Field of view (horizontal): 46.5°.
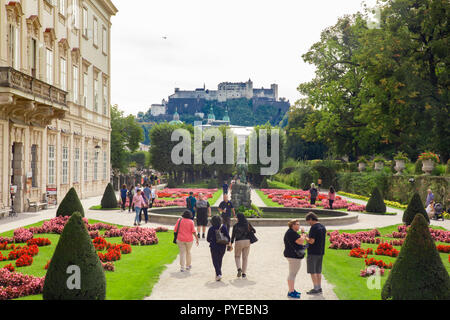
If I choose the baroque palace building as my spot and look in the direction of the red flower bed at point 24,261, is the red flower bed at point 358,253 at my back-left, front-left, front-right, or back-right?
front-left

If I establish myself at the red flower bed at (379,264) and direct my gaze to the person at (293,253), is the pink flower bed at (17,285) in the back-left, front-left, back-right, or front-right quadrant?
front-right

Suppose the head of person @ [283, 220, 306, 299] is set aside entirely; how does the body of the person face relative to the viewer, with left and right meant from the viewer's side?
facing to the right of the viewer

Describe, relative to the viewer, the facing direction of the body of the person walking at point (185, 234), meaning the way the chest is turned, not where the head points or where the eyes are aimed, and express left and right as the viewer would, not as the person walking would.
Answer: facing away from the viewer

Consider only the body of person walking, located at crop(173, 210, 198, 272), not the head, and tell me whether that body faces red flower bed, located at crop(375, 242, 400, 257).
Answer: no

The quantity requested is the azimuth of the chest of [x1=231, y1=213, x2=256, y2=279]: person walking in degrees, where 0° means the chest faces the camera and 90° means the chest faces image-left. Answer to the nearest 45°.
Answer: approximately 180°

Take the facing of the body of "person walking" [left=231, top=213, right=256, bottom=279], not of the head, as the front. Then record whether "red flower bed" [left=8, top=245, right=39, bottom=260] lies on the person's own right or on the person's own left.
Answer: on the person's own left

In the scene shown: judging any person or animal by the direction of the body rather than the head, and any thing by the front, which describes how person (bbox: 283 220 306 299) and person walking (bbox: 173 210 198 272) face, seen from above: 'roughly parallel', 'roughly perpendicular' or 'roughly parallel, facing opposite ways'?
roughly perpendicular

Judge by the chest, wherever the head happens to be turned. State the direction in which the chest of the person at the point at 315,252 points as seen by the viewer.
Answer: to the viewer's left

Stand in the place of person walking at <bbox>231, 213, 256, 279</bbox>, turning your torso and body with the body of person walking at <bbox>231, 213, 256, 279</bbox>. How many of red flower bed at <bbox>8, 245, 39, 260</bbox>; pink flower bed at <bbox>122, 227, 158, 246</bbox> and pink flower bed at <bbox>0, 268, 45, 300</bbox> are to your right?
0

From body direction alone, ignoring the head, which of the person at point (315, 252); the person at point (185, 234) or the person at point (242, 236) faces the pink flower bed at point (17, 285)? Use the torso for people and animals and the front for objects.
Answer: the person at point (315, 252)

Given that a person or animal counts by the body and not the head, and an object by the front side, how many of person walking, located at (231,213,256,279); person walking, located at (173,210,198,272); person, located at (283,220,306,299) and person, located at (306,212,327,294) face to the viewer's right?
1

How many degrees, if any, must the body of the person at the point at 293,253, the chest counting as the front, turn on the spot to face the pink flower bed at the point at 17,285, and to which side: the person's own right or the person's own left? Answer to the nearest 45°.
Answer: approximately 180°
